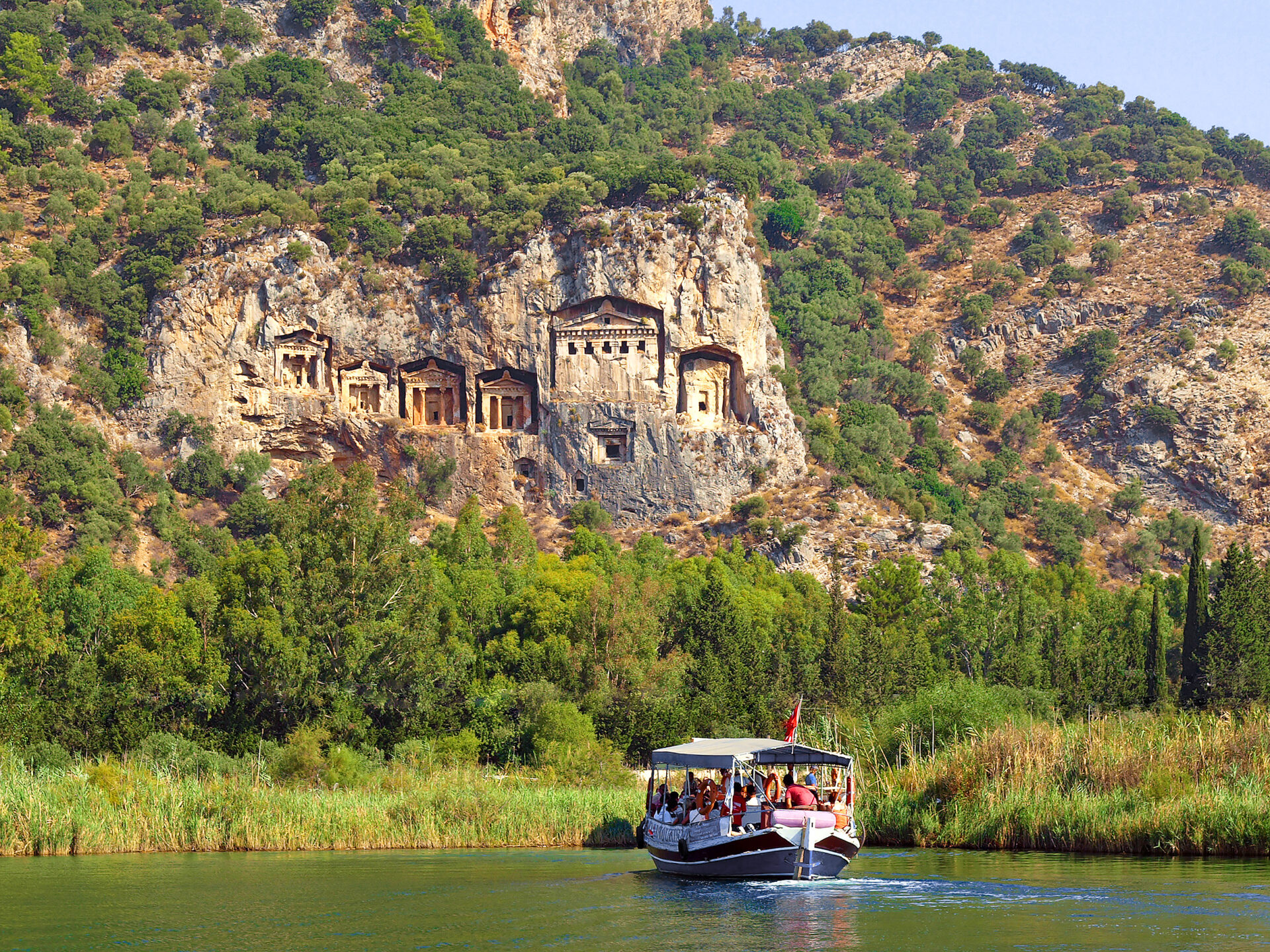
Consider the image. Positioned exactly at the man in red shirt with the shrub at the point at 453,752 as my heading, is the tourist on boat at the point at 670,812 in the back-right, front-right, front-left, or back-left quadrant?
front-left

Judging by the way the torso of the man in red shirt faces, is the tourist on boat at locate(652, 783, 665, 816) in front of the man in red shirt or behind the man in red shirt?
in front

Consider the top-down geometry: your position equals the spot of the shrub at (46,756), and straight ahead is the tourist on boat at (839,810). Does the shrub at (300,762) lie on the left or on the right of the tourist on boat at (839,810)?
left
